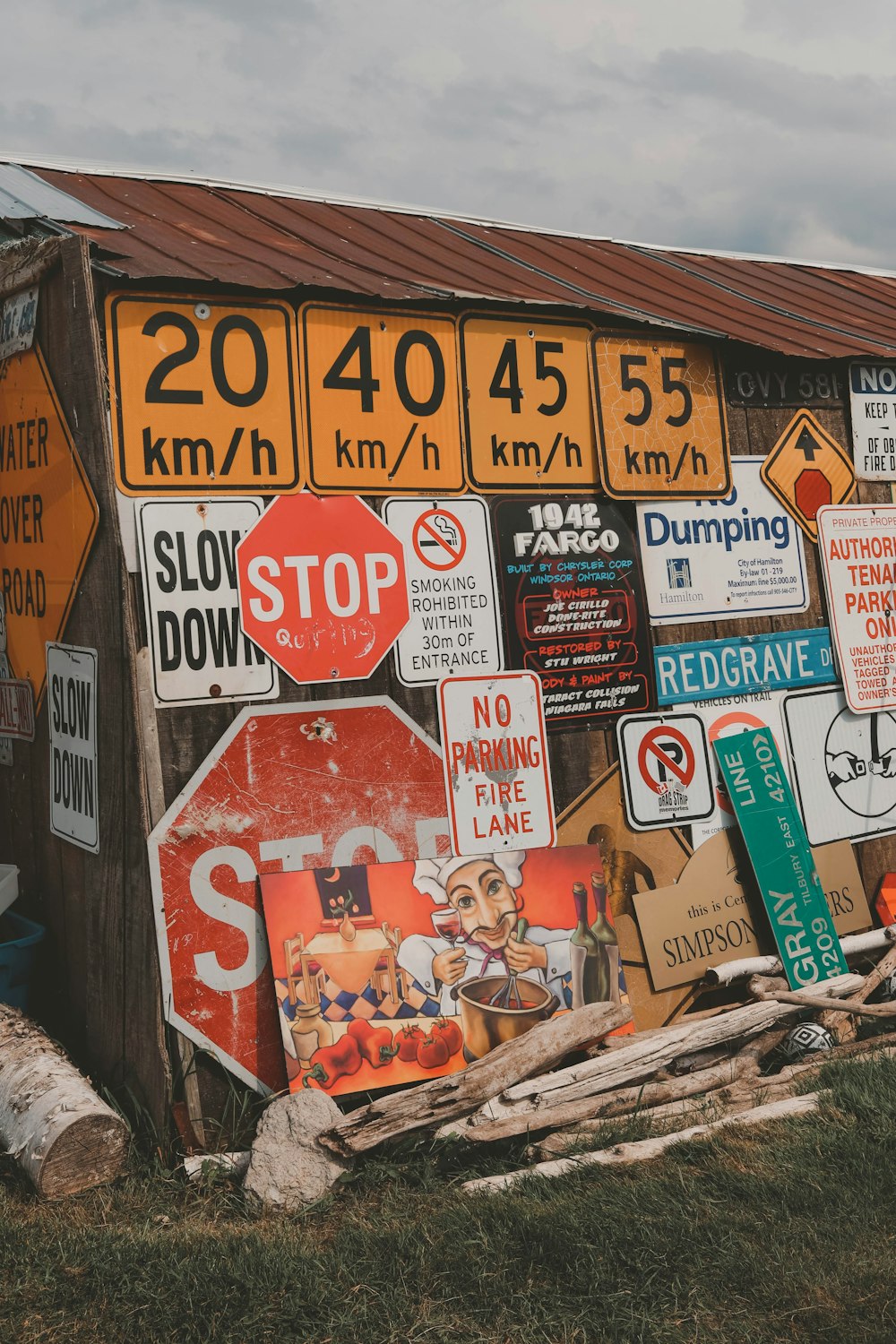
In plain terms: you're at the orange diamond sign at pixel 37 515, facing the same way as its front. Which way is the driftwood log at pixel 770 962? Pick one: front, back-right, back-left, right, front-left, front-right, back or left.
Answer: back-left

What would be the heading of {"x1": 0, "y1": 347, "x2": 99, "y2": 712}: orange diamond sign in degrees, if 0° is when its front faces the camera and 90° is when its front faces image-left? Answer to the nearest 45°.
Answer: approximately 45°

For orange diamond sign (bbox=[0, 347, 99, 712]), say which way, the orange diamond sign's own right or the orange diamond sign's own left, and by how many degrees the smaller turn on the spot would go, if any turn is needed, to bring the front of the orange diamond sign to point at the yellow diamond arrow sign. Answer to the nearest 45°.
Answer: approximately 135° to the orange diamond sign's own left

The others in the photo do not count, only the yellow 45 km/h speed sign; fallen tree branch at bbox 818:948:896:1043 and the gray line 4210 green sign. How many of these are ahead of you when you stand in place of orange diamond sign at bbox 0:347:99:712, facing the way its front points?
0

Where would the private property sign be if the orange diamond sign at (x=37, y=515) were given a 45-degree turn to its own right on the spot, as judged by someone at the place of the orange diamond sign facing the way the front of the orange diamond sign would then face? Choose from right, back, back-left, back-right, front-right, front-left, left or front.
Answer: back

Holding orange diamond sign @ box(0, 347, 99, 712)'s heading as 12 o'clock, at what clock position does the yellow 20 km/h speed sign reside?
The yellow 20 km/h speed sign is roughly at 9 o'clock from the orange diamond sign.
